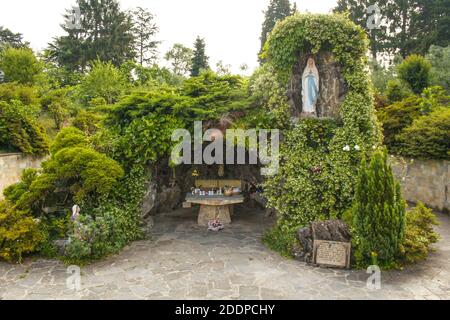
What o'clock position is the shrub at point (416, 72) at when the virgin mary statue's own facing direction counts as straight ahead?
The shrub is roughly at 7 o'clock from the virgin mary statue.

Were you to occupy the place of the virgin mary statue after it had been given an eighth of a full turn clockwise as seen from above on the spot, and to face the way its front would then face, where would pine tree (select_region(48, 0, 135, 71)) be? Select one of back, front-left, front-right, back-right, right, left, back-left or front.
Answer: right

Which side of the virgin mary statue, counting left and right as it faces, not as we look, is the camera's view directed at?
front

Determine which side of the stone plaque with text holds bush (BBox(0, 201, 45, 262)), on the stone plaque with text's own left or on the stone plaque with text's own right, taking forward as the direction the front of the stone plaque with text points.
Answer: on the stone plaque with text's own right

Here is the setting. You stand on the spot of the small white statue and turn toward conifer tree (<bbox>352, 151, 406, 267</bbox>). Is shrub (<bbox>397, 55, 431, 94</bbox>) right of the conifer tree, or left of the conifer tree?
left

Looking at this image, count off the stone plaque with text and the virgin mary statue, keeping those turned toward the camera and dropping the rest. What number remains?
2

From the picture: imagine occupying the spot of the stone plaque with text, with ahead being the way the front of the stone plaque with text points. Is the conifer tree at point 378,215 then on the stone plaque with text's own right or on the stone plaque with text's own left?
on the stone plaque with text's own left

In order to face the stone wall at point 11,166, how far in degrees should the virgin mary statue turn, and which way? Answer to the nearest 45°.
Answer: approximately 90° to its right

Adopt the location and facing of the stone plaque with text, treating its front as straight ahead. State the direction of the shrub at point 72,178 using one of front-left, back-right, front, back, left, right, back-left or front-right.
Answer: right

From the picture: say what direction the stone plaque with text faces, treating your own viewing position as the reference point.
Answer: facing the viewer
